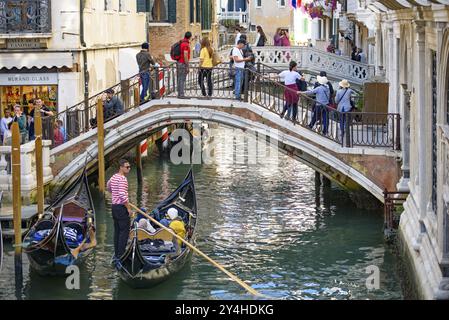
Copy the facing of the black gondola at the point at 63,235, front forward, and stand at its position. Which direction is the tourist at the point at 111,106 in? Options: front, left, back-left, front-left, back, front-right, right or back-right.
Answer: front-left

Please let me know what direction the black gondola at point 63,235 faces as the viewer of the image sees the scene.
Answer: facing away from the viewer and to the right of the viewer

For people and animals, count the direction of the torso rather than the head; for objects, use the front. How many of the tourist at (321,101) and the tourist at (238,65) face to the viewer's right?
1

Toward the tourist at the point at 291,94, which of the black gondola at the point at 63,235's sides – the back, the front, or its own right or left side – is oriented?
front

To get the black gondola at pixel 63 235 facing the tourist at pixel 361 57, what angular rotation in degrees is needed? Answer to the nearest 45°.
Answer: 0° — it already faces them

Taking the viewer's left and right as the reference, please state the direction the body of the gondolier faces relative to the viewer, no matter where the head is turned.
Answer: facing away from the viewer and to the right of the viewer

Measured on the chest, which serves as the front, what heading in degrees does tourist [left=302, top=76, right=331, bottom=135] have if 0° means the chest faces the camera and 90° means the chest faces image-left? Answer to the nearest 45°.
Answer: approximately 135°
